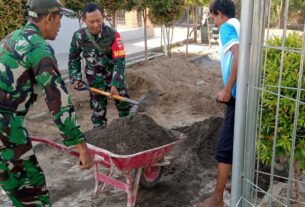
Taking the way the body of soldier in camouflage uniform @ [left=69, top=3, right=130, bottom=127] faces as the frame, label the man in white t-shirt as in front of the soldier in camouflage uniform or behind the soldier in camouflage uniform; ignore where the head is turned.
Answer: in front

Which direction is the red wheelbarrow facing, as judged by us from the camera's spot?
facing away from the viewer and to the right of the viewer

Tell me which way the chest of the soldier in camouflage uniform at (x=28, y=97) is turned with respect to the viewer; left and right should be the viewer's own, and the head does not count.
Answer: facing away from the viewer and to the right of the viewer

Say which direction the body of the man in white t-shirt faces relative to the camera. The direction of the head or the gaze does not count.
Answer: to the viewer's left

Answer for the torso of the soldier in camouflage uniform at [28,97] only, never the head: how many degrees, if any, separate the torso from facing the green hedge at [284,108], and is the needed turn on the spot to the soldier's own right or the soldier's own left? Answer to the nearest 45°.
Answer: approximately 45° to the soldier's own right

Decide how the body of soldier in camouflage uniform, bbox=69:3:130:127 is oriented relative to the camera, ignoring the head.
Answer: toward the camera

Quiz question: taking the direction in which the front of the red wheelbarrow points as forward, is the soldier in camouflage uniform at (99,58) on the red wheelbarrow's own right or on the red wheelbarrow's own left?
on the red wheelbarrow's own left

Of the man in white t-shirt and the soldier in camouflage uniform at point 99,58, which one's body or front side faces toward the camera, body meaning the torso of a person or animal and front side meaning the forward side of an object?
the soldier in camouflage uniform

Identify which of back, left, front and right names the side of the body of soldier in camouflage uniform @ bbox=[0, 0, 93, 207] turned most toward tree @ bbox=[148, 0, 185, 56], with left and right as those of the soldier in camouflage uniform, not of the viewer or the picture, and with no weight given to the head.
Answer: front

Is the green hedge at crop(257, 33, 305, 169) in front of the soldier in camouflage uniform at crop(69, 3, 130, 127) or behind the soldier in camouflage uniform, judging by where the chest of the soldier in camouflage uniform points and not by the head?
in front

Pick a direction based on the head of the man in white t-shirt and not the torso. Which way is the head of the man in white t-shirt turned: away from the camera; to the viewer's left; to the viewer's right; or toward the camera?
to the viewer's left

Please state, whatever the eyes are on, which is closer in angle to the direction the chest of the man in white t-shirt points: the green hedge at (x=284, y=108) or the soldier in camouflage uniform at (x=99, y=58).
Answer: the soldier in camouflage uniform

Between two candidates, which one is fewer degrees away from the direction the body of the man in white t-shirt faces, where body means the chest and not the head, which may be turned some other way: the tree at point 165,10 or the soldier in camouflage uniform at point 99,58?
the soldier in camouflage uniform

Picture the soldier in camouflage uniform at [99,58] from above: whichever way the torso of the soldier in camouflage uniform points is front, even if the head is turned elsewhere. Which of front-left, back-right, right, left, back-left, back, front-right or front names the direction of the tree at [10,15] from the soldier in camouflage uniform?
back-right
